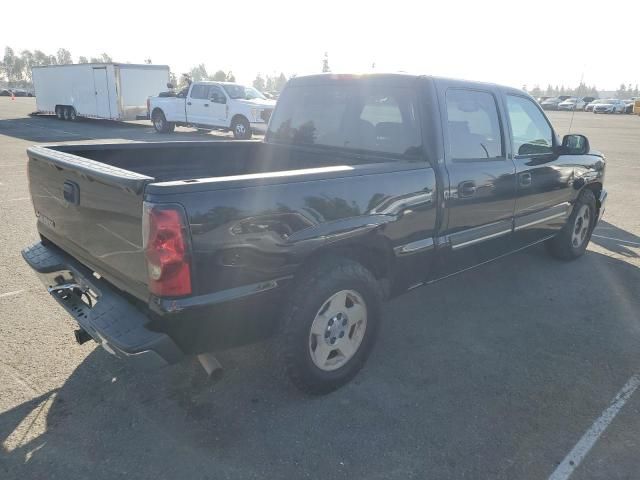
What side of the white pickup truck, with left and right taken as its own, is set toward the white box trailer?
back

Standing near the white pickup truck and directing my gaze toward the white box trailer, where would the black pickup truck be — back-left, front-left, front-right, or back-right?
back-left

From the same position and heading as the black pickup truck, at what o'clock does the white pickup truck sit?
The white pickup truck is roughly at 10 o'clock from the black pickup truck.

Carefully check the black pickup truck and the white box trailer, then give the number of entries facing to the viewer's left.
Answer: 0

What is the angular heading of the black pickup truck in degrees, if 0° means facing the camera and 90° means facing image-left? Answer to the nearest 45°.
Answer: approximately 225°

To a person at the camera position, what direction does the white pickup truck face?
facing the viewer and to the right of the viewer

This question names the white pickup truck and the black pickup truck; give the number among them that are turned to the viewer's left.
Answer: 0

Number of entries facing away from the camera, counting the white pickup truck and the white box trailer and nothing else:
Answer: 0

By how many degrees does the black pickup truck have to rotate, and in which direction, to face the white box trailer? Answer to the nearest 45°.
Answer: approximately 90° to its left

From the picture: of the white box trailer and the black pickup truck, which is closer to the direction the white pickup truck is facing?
the black pickup truck

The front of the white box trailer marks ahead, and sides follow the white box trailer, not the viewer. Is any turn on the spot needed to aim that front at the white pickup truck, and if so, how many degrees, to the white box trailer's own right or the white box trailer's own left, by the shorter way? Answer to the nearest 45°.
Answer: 0° — it already faces it

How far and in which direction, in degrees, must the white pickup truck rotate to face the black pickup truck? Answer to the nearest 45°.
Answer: approximately 45° to its right
